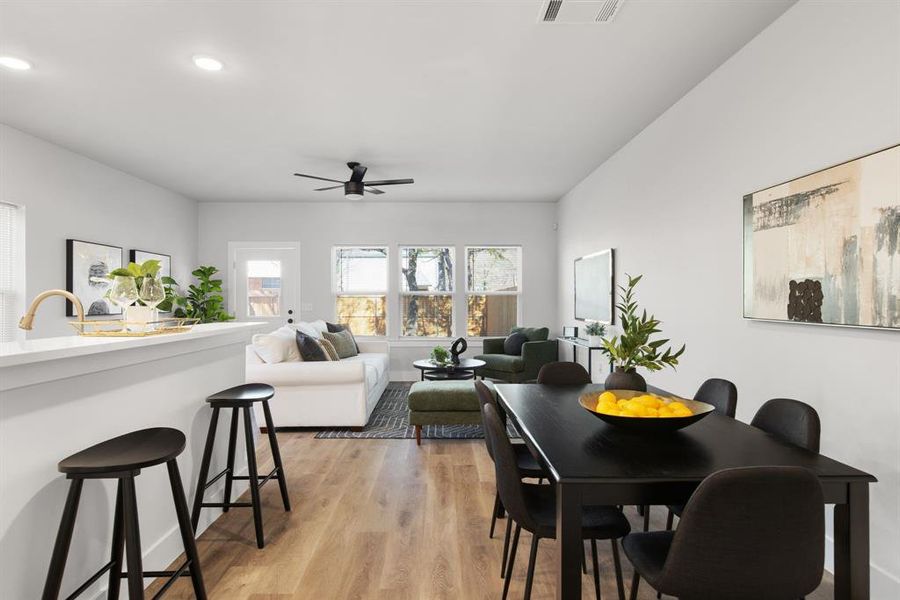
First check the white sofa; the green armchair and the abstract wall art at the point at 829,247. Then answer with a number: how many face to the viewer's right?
1

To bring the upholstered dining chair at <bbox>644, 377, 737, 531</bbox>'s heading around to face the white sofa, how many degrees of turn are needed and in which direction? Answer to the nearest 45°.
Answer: approximately 45° to its right

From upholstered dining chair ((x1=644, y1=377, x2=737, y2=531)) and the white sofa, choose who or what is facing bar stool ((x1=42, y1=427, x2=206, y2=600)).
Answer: the upholstered dining chair

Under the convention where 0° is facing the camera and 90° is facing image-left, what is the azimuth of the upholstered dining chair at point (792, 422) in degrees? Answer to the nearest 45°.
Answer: approximately 45°

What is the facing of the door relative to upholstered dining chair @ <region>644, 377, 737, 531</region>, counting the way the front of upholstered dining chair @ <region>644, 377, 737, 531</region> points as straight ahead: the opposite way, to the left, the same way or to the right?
to the left

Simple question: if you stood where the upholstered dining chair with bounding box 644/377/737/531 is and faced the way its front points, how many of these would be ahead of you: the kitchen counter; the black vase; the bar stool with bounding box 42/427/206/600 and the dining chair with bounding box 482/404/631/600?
4

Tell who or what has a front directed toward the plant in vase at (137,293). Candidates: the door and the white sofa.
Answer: the door

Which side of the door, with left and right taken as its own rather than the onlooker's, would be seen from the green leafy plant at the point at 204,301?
right

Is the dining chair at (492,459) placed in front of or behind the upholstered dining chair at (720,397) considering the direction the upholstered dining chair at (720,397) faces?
in front

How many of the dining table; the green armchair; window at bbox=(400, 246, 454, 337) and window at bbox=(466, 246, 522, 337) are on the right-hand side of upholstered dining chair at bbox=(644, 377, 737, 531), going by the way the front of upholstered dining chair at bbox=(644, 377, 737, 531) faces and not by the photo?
3

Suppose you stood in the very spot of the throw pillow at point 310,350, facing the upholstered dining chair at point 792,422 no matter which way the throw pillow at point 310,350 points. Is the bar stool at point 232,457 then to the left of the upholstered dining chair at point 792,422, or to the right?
right

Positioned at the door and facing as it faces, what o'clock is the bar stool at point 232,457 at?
The bar stool is roughly at 12 o'clock from the door.

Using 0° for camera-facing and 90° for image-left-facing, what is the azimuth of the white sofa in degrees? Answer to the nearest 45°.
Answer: approximately 270°

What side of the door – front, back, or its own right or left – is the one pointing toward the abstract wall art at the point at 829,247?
front

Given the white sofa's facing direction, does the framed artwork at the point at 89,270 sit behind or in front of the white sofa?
behind

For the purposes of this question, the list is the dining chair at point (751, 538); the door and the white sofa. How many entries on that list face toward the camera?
1

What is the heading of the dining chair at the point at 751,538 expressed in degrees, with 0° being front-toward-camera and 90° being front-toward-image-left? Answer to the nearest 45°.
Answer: approximately 135°
